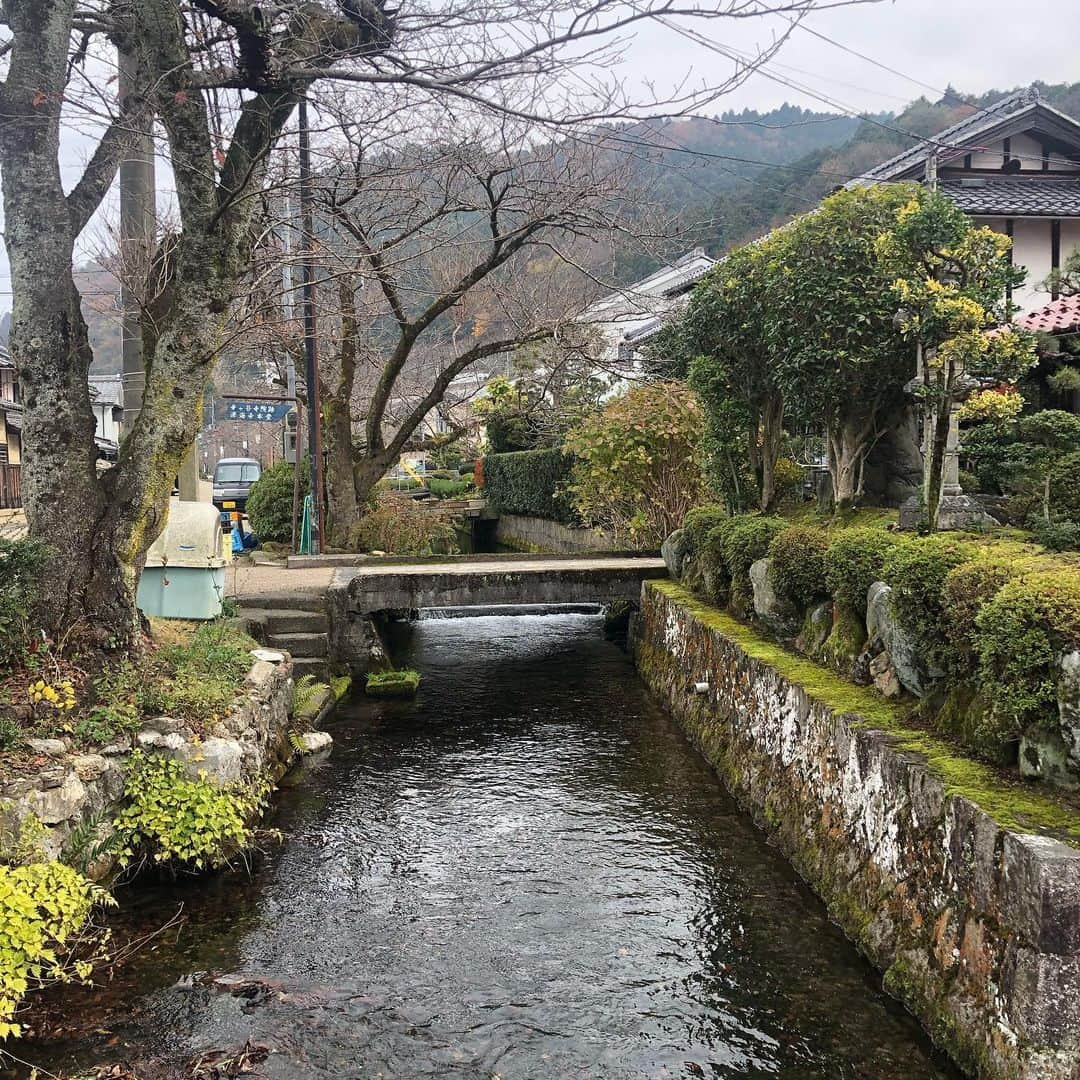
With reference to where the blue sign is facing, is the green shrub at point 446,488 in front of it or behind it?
behind

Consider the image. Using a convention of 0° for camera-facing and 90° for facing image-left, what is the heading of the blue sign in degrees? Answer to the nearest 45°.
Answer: approximately 0°

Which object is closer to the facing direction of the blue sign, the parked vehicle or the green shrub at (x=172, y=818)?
the green shrub

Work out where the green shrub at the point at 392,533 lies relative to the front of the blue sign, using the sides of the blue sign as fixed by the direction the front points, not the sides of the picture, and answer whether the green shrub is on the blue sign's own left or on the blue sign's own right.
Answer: on the blue sign's own left

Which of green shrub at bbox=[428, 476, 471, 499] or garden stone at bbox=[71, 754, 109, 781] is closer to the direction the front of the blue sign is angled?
the garden stone

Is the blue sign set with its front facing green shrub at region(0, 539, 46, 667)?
yes

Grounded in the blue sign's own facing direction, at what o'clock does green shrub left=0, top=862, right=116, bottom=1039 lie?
The green shrub is roughly at 12 o'clock from the blue sign.

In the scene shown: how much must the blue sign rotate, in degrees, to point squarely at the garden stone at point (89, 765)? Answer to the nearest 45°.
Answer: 0° — it already faces it

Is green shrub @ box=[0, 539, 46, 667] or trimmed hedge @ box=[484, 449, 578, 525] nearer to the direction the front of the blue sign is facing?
the green shrub

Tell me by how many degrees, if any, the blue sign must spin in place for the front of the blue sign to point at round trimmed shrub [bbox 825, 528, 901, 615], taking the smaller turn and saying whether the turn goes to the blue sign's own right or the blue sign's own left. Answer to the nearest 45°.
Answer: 0° — it already faces it
